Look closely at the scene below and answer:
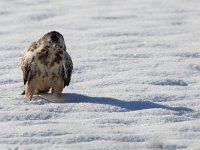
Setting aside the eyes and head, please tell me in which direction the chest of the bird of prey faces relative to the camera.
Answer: toward the camera
